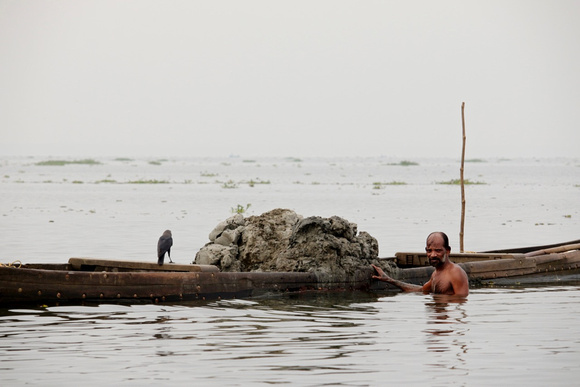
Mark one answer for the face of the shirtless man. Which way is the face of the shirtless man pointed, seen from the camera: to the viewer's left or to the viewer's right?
to the viewer's left

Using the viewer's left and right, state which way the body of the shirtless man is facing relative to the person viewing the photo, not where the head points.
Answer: facing the viewer and to the left of the viewer

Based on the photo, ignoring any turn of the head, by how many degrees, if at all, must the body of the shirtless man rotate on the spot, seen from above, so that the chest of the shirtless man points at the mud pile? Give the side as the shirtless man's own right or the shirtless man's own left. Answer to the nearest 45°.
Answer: approximately 90° to the shirtless man's own right
